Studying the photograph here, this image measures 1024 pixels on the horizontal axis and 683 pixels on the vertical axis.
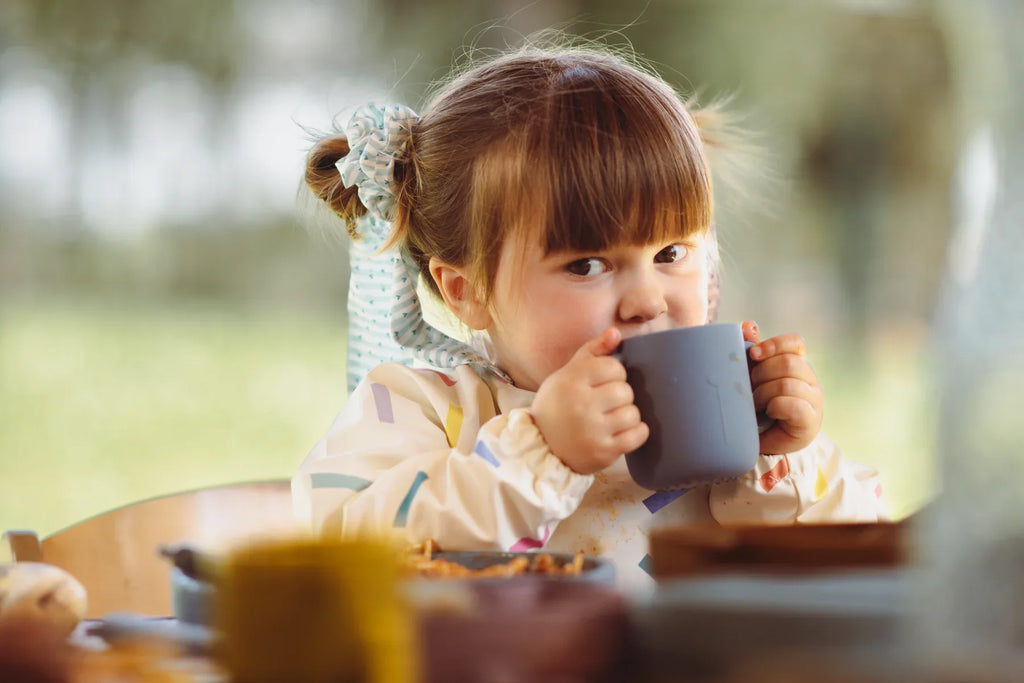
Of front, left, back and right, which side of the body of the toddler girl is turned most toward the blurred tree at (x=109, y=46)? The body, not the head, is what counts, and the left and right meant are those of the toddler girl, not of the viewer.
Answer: back

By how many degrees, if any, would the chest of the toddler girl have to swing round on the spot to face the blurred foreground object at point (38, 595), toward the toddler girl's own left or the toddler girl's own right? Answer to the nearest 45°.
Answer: approximately 90° to the toddler girl's own right

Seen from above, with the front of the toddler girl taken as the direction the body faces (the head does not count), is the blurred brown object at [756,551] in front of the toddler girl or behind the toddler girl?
in front

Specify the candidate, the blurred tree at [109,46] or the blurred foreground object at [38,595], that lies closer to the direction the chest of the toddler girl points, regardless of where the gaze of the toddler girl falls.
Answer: the blurred foreground object

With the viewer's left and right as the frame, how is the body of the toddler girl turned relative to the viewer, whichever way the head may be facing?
facing the viewer and to the right of the viewer

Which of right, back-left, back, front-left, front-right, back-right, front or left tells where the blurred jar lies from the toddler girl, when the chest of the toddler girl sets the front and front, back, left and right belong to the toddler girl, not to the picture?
front-right

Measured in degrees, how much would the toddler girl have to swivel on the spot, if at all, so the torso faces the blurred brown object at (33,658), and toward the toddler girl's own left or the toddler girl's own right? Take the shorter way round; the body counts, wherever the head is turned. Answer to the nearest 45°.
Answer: approximately 45° to the toddler girl's own right
